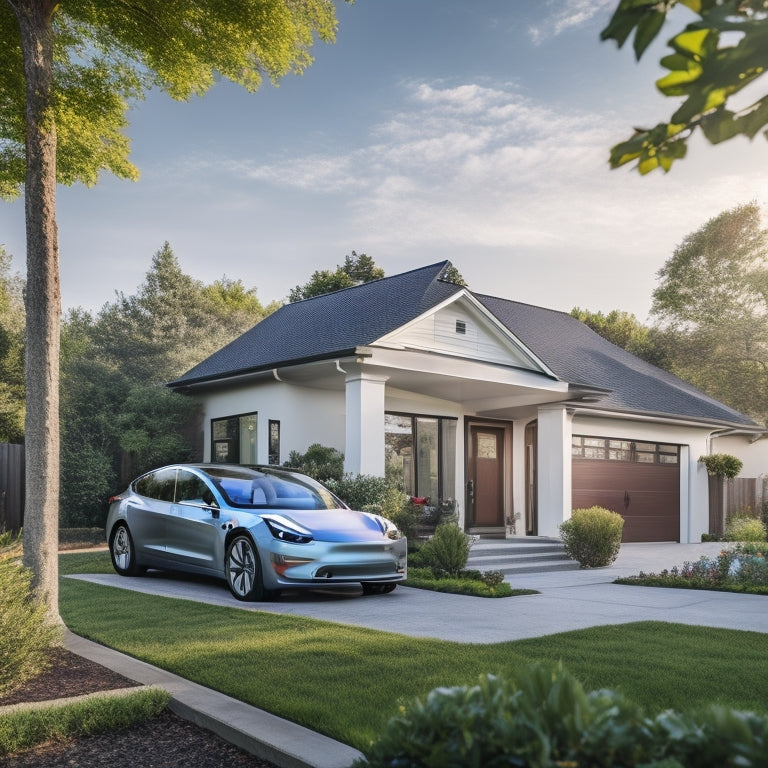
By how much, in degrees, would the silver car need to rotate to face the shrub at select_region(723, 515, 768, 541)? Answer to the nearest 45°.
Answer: approximately 90° to its left

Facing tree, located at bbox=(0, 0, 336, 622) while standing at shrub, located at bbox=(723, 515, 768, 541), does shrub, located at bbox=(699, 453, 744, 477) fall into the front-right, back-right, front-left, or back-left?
back-right

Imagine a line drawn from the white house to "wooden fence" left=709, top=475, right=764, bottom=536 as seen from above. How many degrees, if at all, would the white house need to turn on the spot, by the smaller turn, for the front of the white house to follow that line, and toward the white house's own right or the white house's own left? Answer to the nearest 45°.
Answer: approximately 90° to the white house's own left

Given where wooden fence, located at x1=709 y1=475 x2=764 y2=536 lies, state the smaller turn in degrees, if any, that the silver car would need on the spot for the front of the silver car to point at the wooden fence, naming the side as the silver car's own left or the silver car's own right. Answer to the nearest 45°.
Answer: approximately 90° to the silver car's own left

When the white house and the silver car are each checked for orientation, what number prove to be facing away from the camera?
0

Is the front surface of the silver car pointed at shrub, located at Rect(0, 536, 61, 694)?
no

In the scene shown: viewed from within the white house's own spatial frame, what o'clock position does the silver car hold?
The silver car is roughly at 2 o'clock from the white house.

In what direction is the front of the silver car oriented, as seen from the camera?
facing the viewer and to the right of the viewer

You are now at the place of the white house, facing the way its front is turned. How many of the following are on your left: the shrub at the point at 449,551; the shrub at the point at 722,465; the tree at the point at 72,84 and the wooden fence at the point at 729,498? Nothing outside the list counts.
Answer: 2

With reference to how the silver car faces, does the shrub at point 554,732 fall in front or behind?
in front

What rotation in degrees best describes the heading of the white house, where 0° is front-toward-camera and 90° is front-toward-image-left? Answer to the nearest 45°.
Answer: approximately 315°
